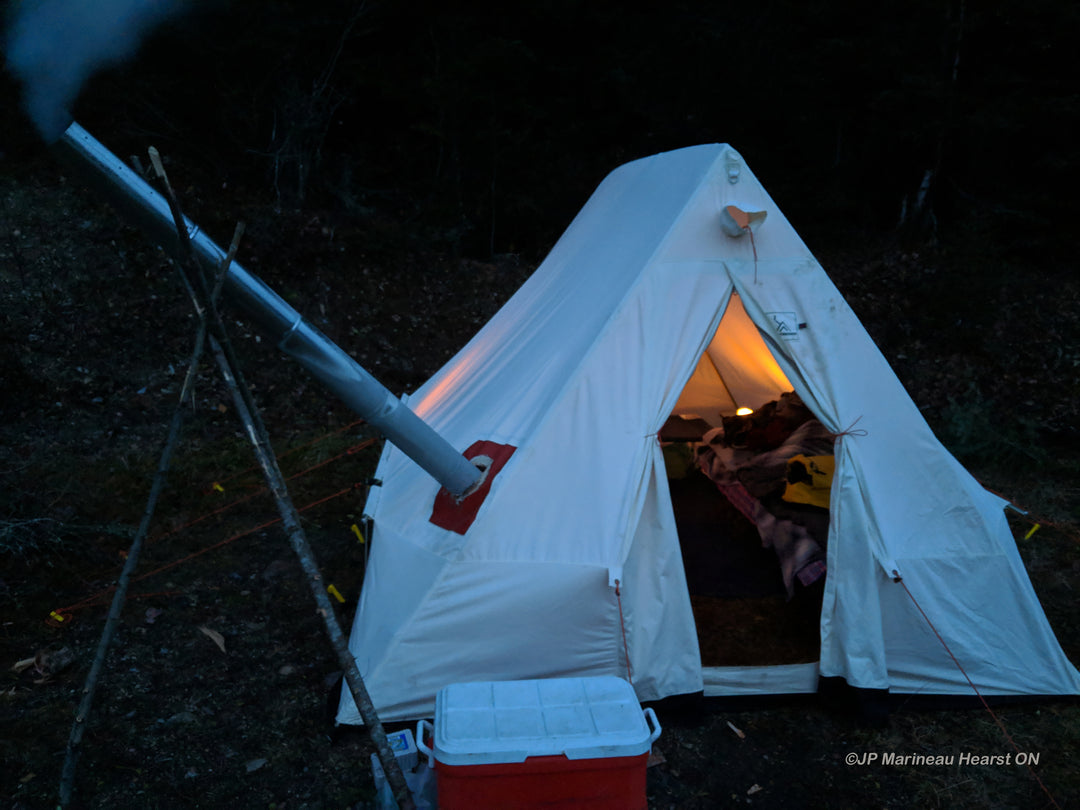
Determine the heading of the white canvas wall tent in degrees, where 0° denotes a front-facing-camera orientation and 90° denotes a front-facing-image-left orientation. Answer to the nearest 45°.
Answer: approximately 0°

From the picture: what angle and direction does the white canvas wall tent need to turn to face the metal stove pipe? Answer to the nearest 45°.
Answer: approximately 45° to its right

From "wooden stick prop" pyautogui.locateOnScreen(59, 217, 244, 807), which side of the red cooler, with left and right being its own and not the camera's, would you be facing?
right

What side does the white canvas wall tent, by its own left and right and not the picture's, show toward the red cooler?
front

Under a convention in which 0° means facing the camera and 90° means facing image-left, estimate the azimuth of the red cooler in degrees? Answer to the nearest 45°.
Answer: approximately 0°

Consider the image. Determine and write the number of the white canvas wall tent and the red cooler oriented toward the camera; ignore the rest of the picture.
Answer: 2

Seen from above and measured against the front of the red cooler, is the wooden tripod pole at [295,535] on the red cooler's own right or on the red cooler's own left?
on the red cooler's own right
